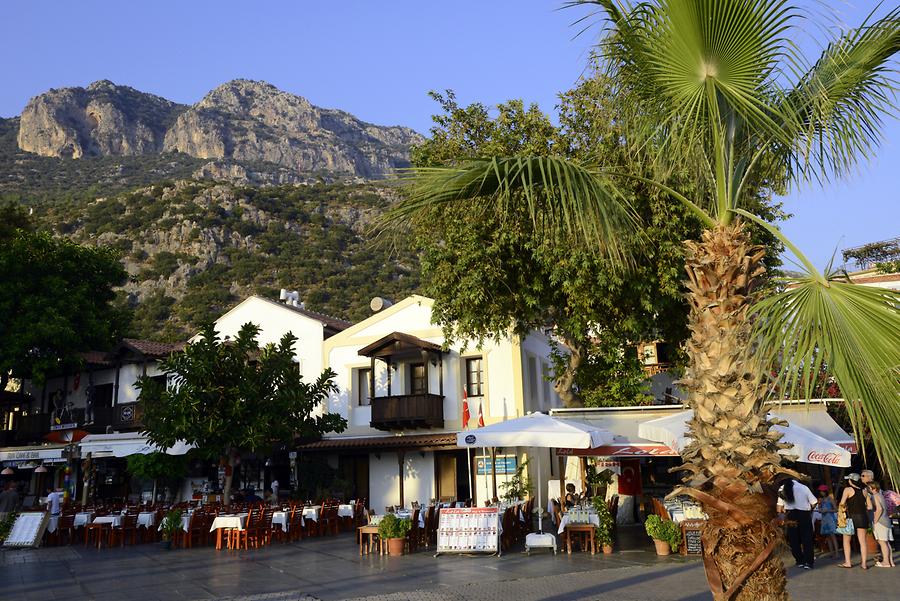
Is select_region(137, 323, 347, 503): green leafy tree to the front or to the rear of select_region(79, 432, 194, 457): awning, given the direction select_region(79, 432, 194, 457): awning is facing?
to the front

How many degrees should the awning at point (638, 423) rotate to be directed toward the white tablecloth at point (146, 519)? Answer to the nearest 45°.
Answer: approximately 90° to its right

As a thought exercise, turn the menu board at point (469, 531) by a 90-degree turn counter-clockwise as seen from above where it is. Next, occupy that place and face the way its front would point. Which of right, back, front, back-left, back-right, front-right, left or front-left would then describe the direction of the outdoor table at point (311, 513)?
back-left

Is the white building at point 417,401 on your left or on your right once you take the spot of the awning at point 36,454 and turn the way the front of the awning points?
on your left

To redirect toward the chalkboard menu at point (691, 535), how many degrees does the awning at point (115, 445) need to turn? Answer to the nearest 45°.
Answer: approximately 45° to its left

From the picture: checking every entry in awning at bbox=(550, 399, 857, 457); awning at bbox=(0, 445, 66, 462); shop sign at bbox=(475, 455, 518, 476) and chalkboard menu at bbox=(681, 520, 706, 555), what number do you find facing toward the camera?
4

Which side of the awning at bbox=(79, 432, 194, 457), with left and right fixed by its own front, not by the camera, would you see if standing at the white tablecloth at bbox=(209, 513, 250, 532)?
front

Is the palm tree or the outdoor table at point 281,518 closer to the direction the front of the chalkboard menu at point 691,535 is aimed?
the palm tree

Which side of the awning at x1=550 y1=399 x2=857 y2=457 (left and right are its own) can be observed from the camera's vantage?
front
